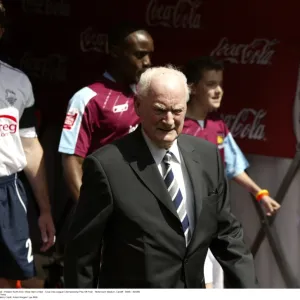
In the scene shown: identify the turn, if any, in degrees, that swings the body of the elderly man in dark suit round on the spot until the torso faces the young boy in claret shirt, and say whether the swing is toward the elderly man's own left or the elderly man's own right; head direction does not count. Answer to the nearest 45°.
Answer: approximately 135° to the elderly man's own left

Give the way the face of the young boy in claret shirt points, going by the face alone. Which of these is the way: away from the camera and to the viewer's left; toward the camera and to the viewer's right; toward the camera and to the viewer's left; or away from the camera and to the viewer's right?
toward the camera and to the viewer's right

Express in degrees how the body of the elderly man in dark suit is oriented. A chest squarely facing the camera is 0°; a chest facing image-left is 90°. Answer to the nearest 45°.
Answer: approximately 315°

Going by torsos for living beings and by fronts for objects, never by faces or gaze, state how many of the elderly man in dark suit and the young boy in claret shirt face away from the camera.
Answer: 0

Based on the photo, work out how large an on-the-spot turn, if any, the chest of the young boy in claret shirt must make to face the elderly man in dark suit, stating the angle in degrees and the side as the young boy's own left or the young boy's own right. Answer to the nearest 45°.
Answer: approximately 45° to the young boy's own right
